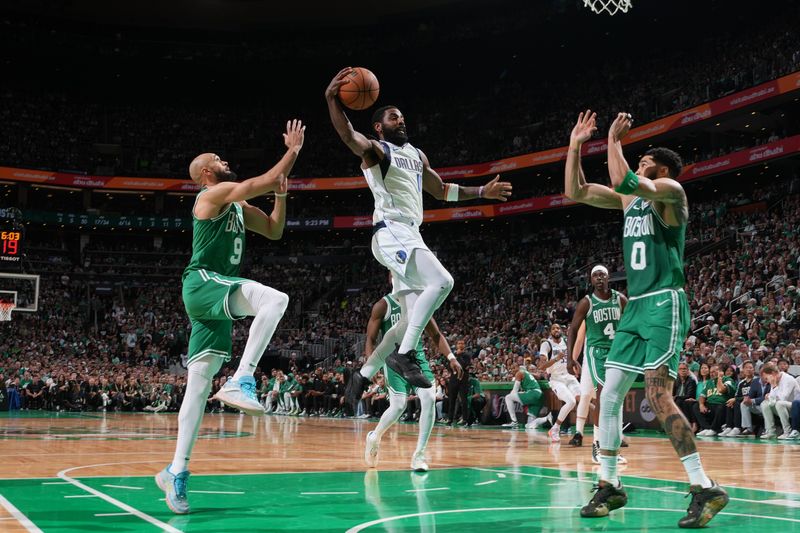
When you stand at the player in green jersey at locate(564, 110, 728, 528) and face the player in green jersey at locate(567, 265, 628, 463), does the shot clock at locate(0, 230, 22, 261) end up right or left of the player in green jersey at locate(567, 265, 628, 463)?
left

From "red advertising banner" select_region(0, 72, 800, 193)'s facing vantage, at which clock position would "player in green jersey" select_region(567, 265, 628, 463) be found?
The player in green jersey is roughly at 12 o'clock from the red advertising banner.

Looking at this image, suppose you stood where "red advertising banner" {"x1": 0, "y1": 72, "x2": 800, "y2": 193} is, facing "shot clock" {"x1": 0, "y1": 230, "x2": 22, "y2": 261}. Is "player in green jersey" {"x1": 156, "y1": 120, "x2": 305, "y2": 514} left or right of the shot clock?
left

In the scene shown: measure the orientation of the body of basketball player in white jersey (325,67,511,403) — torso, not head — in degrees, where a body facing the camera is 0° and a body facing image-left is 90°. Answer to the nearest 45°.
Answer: approximately 315°

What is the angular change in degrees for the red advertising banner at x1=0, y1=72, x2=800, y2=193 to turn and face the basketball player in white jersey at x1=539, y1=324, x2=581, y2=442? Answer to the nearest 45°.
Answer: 0° — it already faces them

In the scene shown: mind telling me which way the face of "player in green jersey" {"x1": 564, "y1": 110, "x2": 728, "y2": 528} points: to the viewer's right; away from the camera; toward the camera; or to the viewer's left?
to the viewer's left

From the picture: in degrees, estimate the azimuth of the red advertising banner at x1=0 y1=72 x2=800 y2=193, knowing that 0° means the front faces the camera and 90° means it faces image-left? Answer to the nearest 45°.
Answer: approximately 0°

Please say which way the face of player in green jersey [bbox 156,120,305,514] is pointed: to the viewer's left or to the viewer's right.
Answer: to the viewer's right
